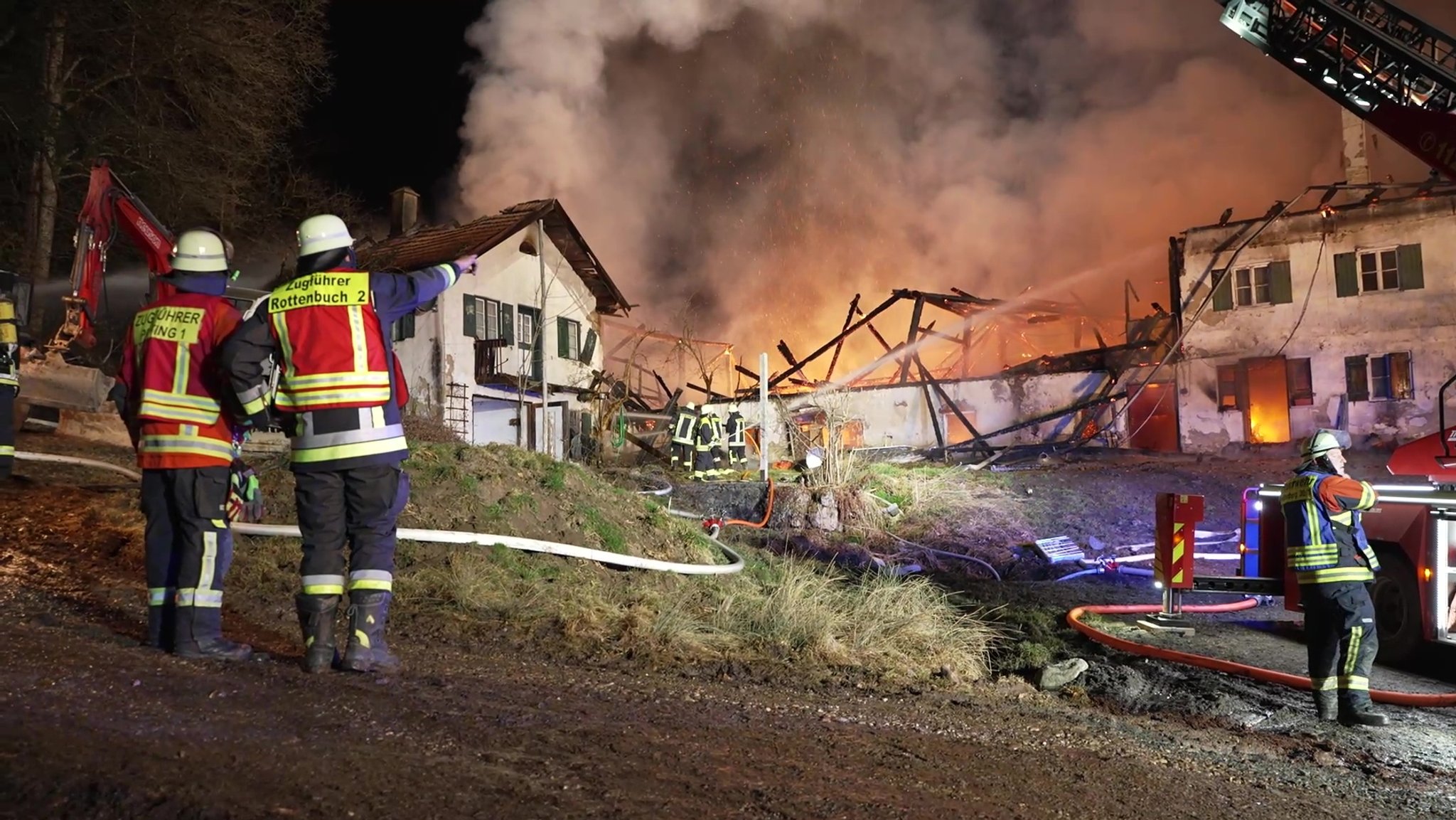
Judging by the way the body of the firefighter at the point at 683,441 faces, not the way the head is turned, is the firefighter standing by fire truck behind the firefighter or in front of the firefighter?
behind

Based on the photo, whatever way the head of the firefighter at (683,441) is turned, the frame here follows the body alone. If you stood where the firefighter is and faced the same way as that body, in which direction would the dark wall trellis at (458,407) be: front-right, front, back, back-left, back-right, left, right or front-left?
front-left

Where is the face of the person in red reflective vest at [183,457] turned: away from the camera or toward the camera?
away from the camera

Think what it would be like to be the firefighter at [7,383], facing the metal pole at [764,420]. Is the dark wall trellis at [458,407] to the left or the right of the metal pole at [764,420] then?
left

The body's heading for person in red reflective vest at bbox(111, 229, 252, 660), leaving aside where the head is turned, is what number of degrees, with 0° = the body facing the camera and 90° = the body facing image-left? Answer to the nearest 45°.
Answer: approximately 225°

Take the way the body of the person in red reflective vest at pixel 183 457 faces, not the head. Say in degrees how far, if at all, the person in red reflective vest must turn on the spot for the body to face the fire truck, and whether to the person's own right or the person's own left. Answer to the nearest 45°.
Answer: approximately 45° to the person's own right

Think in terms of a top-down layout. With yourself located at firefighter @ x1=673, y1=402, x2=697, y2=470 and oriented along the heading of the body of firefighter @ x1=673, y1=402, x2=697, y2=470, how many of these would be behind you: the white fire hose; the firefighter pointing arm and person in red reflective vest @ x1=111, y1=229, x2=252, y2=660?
3

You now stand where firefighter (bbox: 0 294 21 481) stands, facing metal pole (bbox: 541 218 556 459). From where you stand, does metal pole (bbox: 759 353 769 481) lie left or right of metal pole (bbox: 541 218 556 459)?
right

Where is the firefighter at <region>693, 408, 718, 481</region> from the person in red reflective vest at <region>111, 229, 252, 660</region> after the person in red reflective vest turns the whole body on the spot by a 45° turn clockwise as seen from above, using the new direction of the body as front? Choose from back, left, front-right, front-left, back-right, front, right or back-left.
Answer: front-left

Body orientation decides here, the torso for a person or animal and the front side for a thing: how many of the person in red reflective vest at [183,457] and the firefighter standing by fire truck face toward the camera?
0

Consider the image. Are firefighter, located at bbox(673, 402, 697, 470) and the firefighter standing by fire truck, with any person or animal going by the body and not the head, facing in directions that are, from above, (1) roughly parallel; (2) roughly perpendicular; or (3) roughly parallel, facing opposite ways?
roughly perpendicular

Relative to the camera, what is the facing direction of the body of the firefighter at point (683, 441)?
away from the camera
